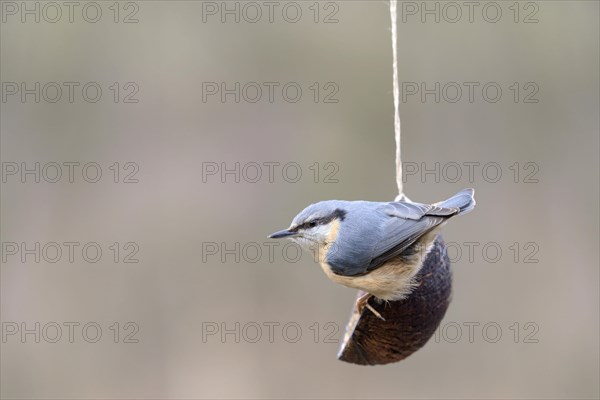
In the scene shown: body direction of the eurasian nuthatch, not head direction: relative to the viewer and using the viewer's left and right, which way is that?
facing to the left of the viewer
